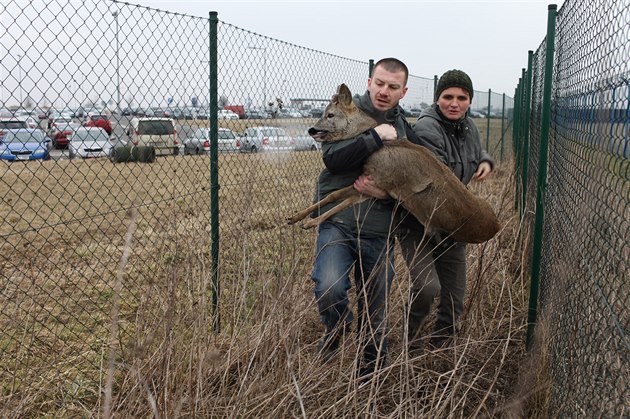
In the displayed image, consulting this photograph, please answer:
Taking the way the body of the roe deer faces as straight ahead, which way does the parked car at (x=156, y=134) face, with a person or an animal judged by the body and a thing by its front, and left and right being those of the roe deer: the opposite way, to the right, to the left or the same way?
to the right

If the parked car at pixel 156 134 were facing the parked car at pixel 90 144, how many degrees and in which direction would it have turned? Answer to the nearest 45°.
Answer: approximately 90° to its left

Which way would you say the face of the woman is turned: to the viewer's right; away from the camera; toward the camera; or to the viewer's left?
toward the camera

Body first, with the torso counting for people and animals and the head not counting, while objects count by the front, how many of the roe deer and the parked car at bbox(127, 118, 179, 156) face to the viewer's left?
1

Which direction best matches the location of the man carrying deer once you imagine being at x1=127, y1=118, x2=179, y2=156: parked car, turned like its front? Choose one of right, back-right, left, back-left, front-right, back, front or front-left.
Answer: back-right

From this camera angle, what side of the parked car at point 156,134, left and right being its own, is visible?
back

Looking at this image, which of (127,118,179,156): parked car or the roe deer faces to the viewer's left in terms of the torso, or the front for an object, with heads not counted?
the roe deer

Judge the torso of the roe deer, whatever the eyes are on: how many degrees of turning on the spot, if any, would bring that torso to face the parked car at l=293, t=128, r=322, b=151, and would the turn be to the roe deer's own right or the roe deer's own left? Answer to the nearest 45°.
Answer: approximately 45° to the roe deer's own right

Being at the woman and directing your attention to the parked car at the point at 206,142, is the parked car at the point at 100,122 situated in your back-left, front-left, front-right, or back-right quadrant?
front-left

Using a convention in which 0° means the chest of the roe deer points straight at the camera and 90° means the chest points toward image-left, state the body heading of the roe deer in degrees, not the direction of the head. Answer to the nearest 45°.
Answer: approximately 90°

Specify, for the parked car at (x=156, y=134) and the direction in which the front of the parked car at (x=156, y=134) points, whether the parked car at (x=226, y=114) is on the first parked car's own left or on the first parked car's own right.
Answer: on the first parked car's own right

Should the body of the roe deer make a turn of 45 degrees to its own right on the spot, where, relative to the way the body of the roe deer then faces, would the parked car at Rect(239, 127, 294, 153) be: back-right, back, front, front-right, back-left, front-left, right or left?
front

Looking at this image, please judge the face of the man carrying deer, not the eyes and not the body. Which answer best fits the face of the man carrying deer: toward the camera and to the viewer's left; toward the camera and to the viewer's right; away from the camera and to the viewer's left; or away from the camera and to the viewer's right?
toward the camera and to the viewer's left
